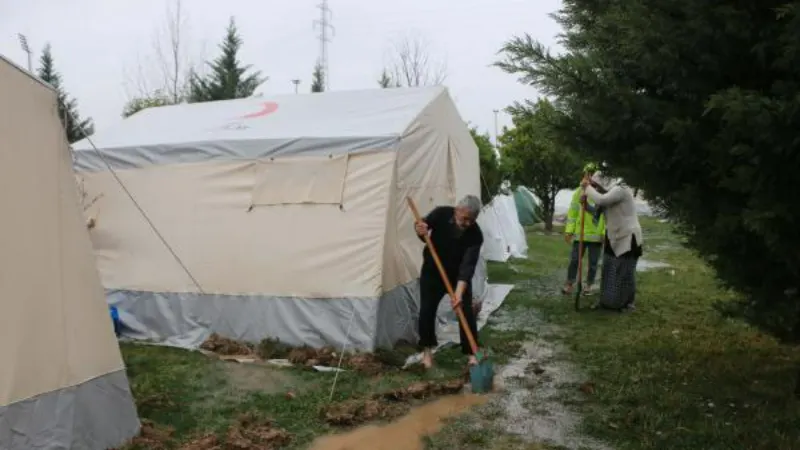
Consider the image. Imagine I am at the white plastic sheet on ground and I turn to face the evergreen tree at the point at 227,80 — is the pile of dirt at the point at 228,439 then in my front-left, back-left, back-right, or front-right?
back-left

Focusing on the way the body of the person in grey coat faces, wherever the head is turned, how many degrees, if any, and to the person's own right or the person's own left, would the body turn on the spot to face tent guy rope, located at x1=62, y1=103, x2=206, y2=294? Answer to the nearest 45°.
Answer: approximately 45° to the person's own left

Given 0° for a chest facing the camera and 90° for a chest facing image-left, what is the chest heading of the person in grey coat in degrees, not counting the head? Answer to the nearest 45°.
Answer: approximately 90°

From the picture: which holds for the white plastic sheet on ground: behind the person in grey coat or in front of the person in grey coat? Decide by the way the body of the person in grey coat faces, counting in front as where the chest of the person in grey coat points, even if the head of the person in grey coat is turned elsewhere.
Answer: in front

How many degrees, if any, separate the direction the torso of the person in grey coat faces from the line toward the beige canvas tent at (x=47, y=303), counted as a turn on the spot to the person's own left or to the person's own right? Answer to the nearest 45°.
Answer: approximately 45° to the person's own left

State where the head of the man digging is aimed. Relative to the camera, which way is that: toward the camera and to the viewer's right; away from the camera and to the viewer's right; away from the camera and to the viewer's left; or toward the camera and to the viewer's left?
toward the camera and to the viewer's left

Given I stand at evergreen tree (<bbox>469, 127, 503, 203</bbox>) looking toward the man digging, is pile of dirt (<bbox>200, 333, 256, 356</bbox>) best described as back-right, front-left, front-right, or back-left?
front-right

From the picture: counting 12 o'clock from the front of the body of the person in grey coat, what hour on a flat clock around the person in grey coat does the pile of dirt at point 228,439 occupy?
The pile of dirt is roughly at 10 o'clock from the person in grey coat.

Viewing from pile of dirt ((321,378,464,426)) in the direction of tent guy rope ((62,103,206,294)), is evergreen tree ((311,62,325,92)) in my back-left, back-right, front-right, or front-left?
front-right

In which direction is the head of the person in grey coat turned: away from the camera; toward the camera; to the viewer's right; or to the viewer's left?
to the viewer's left

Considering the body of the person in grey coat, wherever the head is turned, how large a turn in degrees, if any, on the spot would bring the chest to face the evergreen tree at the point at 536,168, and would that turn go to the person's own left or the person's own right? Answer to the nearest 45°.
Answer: approximately 90° to the person's own right

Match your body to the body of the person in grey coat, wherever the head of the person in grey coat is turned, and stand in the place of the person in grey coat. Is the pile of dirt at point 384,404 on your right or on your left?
on your left

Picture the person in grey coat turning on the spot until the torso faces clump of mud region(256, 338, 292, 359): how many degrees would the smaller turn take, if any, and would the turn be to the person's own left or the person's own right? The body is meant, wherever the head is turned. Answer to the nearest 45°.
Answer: approximately 45° to the person's own left

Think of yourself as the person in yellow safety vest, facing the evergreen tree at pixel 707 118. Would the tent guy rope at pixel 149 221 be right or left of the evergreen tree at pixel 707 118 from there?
right

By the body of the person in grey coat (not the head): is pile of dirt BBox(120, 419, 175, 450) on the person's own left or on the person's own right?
on the person's own left

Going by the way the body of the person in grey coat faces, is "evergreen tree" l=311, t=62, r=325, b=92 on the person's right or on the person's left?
on the person's right
